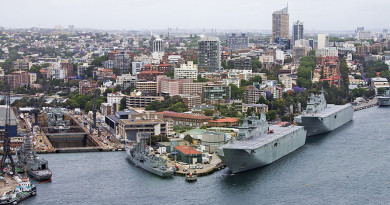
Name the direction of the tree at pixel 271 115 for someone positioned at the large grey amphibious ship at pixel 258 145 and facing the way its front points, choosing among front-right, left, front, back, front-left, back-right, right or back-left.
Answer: back-right

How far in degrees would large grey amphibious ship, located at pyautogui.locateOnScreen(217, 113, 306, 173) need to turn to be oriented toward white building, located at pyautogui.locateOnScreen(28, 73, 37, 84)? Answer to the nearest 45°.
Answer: approximately 90° to its right

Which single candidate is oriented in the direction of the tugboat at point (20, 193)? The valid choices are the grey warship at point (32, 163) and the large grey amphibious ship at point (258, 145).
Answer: the large grey amphibious ship

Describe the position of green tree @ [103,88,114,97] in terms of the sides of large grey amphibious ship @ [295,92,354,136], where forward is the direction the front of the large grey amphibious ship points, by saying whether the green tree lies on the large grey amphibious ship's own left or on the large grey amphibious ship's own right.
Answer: on the large grey amphibious ship's own right

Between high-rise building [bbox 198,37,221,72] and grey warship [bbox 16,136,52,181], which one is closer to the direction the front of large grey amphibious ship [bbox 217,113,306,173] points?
the grey warship
